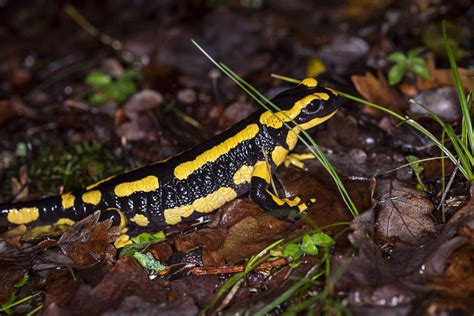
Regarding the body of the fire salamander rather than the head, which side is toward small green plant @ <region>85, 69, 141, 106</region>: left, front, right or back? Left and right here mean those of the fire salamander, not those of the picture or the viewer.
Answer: left

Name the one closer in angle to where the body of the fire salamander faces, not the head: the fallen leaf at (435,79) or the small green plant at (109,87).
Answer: the fallen leaf

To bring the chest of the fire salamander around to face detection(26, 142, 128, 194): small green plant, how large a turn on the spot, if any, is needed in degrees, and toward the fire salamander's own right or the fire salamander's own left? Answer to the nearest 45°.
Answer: approximately 135° to the fire salamander's own left

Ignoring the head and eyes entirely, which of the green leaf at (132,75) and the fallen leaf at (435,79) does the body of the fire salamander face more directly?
the fallen leaf

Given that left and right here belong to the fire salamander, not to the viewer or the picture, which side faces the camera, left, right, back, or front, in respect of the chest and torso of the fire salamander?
right

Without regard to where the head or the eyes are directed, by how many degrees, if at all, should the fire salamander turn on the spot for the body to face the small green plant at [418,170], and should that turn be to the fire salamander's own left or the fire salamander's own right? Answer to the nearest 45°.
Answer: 0° — it already faces it

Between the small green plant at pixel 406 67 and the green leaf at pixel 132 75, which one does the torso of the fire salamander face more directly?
the small green plant

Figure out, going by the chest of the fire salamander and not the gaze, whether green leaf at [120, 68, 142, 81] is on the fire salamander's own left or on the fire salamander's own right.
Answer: on the fire salamander's own left

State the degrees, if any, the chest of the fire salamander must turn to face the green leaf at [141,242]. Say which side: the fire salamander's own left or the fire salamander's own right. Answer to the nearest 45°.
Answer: approximately 135° to the fire salamander's own right

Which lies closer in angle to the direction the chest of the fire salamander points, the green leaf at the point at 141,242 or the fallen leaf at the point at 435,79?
the fallen leaf
